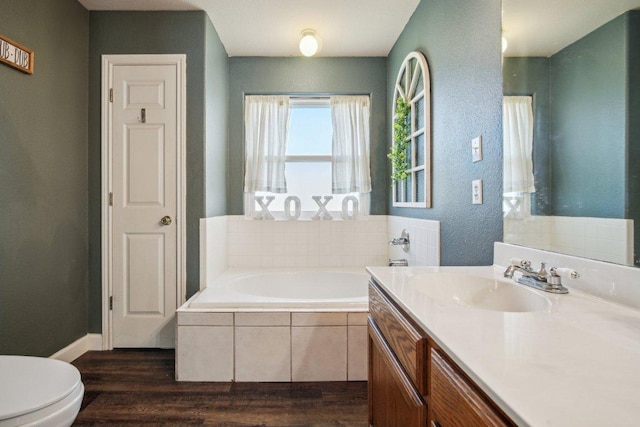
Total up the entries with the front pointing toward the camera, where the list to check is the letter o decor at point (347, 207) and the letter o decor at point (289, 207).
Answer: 2

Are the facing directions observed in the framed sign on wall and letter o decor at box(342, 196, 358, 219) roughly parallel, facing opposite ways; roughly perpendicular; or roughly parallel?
roughly perpendicular

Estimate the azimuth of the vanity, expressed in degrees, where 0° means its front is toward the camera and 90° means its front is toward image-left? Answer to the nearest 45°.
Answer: approximately 45°

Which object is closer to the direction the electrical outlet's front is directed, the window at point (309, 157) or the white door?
the white door

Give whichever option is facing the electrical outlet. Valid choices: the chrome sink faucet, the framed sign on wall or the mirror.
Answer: the framed sign on wall

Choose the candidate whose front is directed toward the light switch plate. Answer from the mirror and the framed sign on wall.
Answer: the framed sign on wall

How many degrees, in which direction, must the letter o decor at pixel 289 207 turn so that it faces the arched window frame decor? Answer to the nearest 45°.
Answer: approximately 45° to its left

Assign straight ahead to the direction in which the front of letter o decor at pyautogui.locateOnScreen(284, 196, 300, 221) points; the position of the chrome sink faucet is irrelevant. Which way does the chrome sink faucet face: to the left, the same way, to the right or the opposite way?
to the right

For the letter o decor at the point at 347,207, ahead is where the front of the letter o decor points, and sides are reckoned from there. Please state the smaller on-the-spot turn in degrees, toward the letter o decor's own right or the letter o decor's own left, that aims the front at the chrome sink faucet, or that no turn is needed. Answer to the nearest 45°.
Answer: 0° — it already faces it
